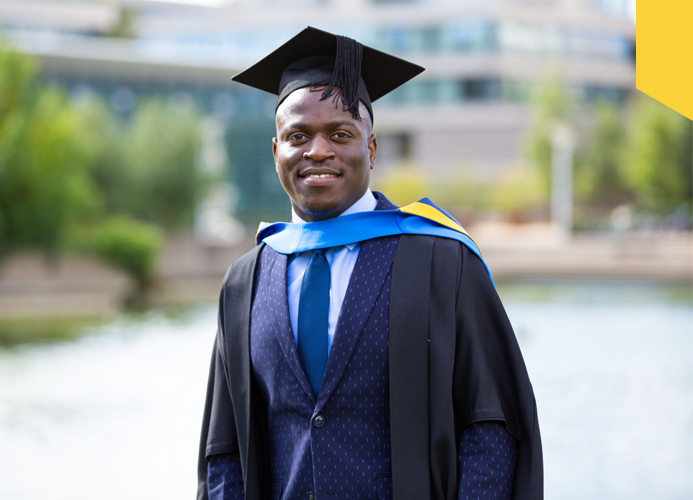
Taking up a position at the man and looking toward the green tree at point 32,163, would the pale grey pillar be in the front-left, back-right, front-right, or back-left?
front-right

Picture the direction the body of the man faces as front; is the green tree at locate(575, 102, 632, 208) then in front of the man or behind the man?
behind

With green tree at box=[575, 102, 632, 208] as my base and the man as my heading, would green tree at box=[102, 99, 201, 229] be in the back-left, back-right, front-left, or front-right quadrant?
front-right

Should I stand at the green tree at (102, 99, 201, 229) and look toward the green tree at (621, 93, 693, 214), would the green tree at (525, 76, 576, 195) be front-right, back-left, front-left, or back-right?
front-left

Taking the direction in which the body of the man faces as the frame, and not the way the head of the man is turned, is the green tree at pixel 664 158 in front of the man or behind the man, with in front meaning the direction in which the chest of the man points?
behind

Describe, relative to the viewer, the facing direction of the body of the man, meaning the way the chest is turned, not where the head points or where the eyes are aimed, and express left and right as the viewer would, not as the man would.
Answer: facing the viewer and to the left of the viewer

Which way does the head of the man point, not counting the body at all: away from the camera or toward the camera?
toward the camera

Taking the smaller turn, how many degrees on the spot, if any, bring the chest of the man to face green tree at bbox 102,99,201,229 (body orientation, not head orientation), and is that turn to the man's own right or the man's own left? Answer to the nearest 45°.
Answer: approximately 135° to the man's own right

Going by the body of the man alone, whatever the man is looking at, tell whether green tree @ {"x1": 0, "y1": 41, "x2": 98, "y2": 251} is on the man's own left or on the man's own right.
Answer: on the man's own right

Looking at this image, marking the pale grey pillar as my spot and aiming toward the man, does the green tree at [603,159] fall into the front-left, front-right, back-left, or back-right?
back-left

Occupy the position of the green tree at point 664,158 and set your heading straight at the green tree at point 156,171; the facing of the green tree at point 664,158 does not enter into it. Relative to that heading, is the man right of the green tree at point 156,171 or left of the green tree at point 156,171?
left
